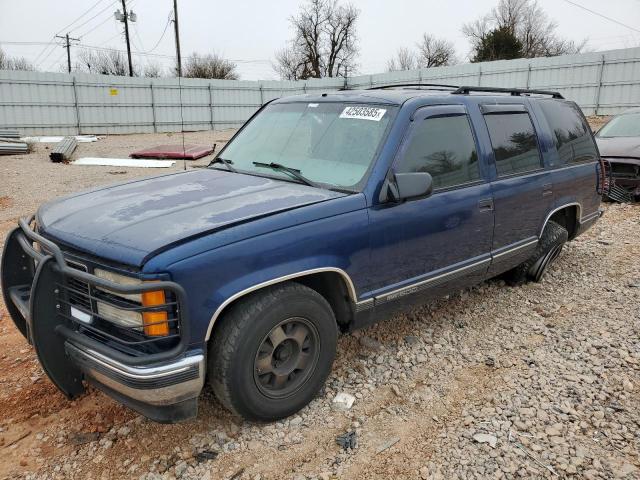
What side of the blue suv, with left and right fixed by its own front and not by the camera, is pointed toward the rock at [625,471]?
left

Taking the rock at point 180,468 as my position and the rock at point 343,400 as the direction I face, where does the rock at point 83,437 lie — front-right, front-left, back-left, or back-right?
back-left

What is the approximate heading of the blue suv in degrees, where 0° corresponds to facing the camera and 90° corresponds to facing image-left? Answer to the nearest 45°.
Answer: approximately 45°

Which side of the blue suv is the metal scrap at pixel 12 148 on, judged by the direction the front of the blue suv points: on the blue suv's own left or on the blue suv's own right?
on the blue suv's own right
